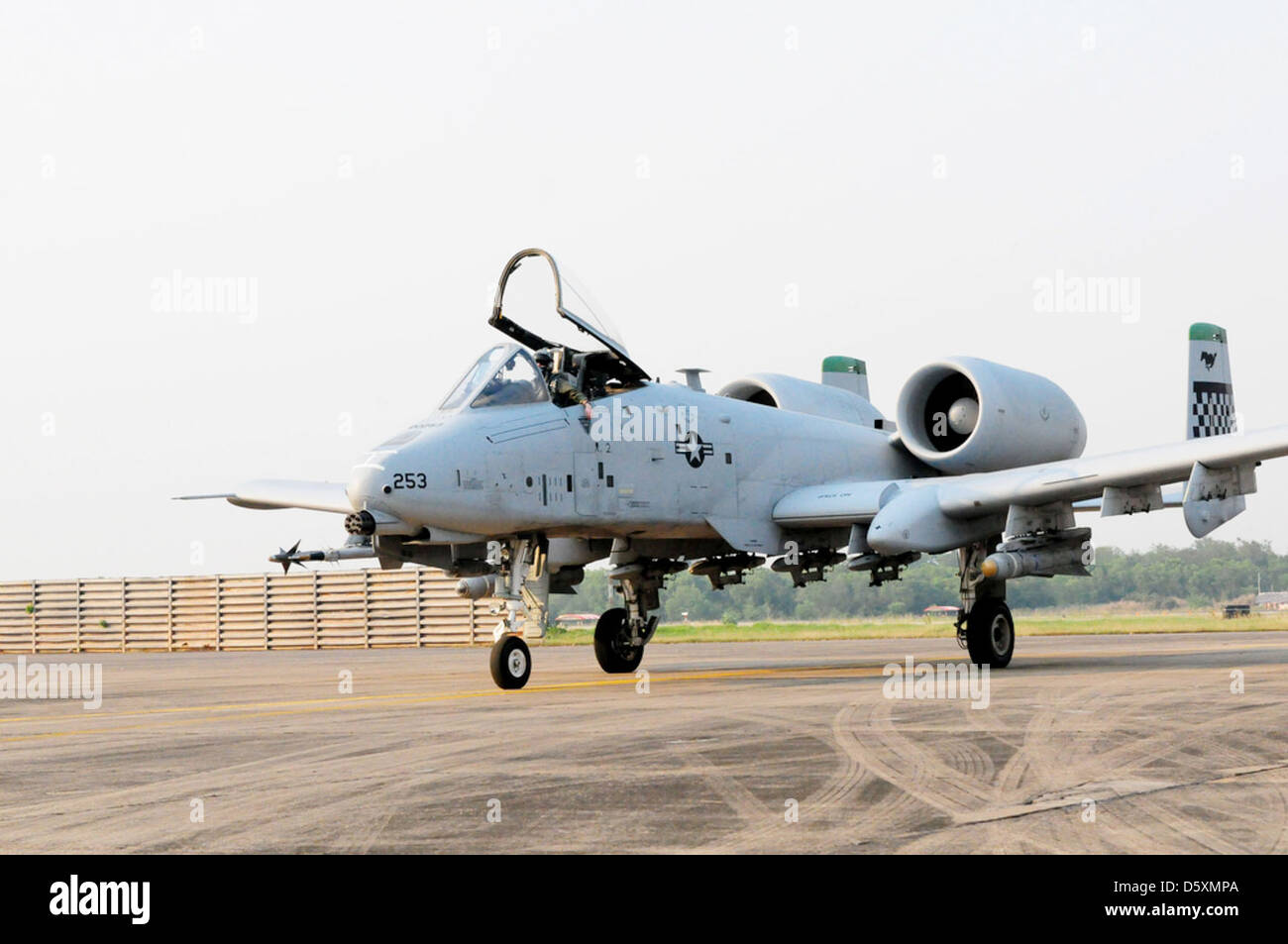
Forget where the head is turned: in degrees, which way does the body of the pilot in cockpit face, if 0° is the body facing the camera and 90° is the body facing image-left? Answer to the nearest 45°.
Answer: approximately 45°

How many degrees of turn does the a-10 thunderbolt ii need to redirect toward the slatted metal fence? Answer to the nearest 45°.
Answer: approximately 90° to its right

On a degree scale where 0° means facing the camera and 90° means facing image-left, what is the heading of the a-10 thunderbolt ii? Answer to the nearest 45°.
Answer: approximately 45°

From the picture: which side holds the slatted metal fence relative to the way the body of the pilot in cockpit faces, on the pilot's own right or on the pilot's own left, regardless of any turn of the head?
on the pilot's own right
